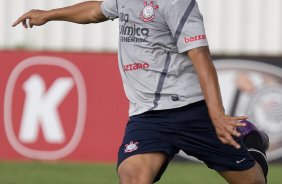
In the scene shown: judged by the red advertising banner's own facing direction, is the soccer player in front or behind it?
in front

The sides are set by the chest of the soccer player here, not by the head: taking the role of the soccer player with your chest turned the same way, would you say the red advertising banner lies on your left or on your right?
on your right

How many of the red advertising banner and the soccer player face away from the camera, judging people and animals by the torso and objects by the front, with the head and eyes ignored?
0

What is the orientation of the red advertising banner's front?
toward the camera

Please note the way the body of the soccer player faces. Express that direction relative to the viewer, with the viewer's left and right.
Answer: facing the viewer and to the left of the viewer
